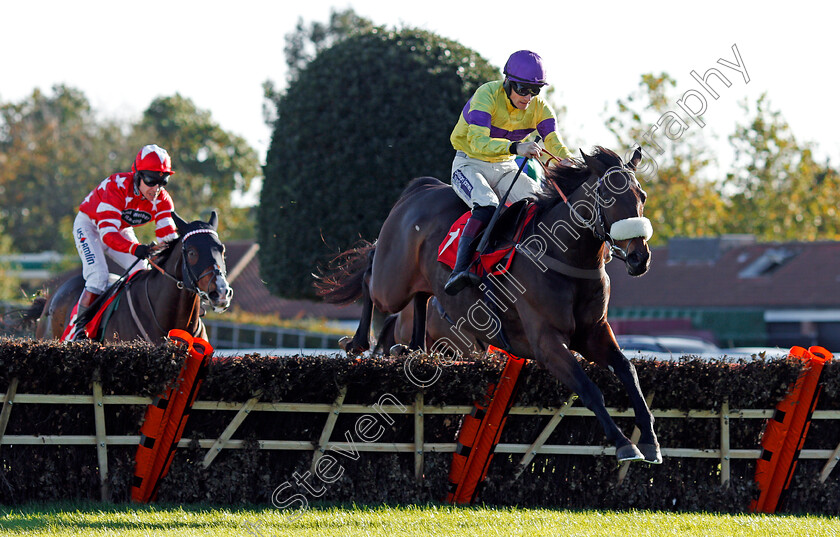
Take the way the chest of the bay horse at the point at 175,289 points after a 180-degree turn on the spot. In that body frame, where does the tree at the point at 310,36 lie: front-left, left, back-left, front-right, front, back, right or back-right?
front-right

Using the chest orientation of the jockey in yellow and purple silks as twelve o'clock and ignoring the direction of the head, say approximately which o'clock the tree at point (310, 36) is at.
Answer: The tree is roughly at 7 o'clock from the jockey in yellow and purple silks.

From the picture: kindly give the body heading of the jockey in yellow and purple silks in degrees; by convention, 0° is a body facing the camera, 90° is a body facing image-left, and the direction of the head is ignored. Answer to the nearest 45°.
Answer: approximately 315°

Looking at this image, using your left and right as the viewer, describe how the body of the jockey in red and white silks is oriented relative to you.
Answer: facing the viewer and to the right of the viewer

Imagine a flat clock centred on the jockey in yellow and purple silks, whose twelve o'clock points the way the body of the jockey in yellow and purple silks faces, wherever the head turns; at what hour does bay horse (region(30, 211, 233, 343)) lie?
The bay horse is roughly at 5 o'clock from the jockey in yellow and purple silks.

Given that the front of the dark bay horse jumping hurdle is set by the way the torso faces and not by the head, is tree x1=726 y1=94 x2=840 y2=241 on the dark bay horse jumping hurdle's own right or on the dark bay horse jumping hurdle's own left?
on the dark bay horse jumping hurdle's own left

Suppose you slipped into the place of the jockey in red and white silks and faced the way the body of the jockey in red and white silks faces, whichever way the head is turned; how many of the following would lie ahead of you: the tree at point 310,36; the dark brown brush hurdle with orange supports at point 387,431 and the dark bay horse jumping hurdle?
2

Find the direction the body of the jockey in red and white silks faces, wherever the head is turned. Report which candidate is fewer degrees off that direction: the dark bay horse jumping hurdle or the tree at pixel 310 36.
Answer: the dark bay horse jumping hurdle

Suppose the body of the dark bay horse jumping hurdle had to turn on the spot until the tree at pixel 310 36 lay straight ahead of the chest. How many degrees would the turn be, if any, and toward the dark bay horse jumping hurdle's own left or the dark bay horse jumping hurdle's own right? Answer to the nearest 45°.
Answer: approximately 135° to the dark bay horse jumping hurdle's own left

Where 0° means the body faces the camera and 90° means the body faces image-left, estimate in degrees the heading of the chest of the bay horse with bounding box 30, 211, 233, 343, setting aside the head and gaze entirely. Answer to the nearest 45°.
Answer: approximately 315°
